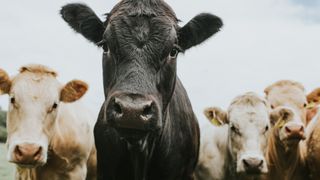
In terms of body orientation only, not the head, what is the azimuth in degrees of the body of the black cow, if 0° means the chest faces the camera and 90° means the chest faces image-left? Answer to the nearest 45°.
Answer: approximately 0°

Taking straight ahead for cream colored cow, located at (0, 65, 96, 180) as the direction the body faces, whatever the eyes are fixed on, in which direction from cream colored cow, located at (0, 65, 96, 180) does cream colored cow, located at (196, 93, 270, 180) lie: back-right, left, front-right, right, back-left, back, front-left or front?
back-left

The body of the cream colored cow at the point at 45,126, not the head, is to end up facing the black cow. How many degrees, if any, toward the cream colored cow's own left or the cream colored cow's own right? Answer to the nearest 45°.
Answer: approximately 90° to the cream colored cow's own left

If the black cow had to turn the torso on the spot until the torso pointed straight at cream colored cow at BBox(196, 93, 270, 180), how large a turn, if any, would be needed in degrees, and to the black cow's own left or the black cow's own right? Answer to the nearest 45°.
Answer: approximately 135° to the black cow's own left

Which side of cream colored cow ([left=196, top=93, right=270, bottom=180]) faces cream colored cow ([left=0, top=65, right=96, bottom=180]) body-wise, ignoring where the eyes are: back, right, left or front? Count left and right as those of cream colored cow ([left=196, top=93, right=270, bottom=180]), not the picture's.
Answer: right

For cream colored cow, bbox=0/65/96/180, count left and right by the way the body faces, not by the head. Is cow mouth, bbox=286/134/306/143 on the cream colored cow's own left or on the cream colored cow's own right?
on the cream colored cow's own left
